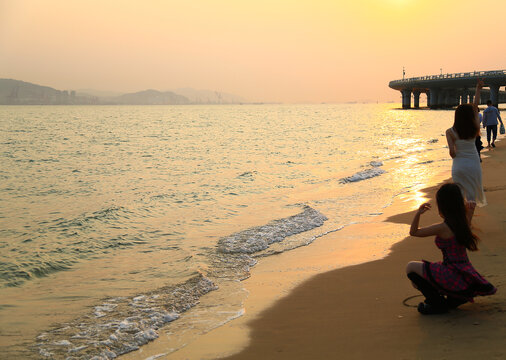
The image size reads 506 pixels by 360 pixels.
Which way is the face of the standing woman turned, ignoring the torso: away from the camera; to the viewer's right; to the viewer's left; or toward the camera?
away from the camera

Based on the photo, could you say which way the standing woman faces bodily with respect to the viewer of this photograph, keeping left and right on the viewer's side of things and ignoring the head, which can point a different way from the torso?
facing away from the viewer
